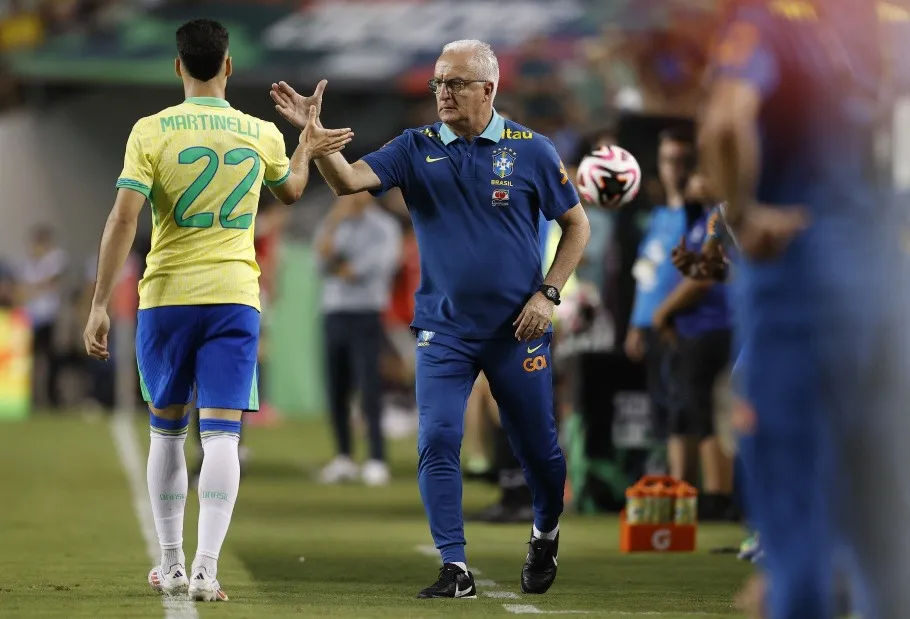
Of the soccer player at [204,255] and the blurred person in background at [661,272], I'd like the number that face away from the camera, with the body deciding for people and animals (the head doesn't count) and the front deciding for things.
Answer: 1

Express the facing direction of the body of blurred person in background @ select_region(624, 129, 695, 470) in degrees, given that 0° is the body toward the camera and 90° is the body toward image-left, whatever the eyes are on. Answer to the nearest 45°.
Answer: approximately 45°

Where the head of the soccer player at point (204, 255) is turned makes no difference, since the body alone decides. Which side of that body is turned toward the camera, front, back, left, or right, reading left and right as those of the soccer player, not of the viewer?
back

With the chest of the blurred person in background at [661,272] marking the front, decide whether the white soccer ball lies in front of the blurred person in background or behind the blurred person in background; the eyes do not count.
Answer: in front

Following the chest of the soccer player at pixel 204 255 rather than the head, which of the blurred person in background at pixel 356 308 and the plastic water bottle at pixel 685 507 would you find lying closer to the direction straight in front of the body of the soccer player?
the blurred person in background

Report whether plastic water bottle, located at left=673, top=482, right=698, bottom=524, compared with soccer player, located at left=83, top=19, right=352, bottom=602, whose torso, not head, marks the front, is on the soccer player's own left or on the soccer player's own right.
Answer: on the soccer player's own right

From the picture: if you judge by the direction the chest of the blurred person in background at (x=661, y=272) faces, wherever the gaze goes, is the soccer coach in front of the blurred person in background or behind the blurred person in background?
in front
